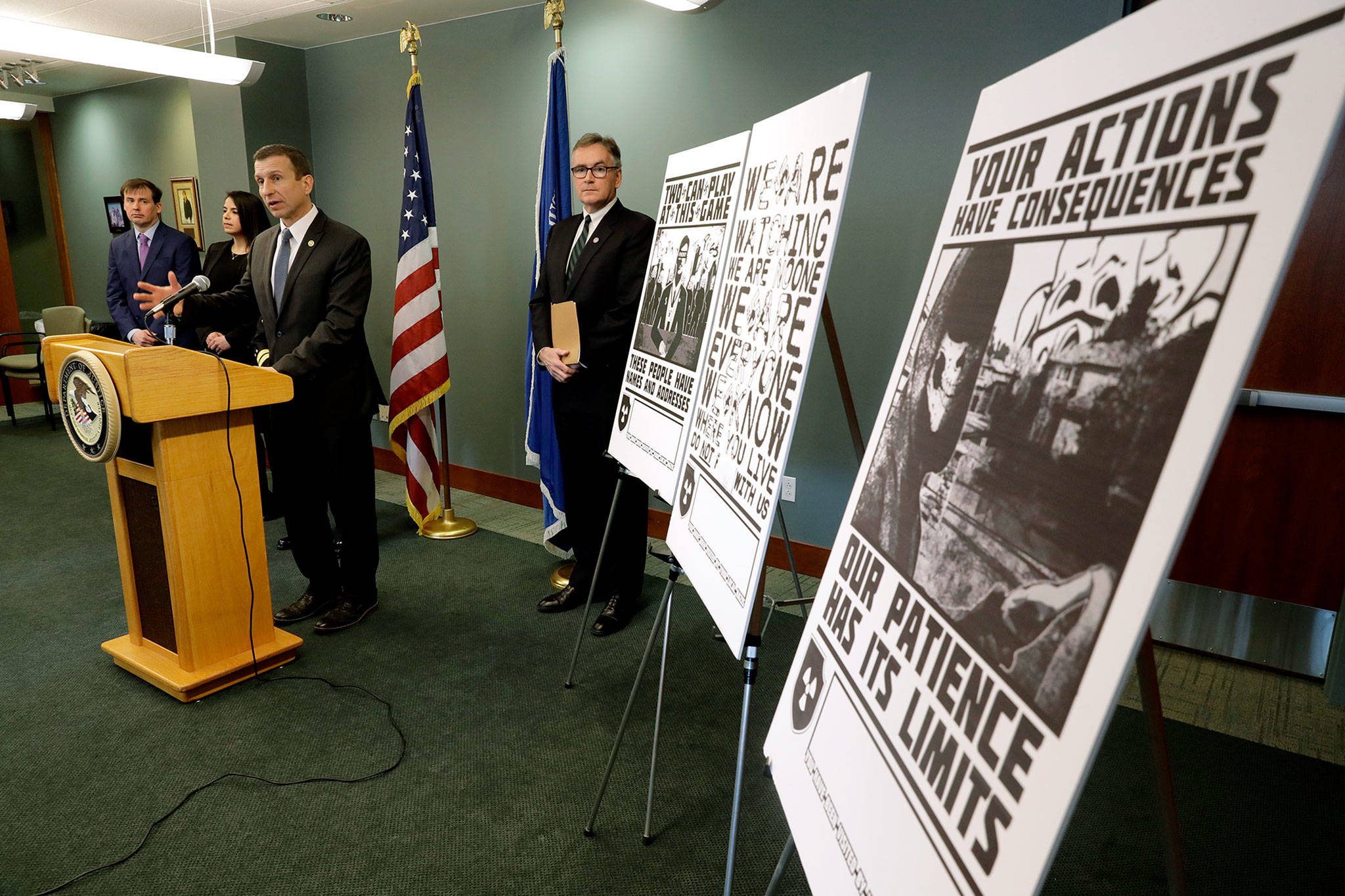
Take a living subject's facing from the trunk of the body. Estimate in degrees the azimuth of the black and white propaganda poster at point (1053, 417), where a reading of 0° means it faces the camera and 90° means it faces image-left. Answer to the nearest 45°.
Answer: approximately 45°

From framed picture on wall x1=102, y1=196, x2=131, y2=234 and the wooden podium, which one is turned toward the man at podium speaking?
the framed picture on wall

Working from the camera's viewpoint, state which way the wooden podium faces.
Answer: facing the viewer and to the left of the viewer

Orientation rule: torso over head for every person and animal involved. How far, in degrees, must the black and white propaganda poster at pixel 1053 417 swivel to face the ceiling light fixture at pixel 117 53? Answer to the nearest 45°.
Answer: approximately 45° to its right

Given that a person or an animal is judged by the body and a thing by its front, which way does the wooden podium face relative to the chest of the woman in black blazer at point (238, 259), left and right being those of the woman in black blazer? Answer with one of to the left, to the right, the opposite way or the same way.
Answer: the same way

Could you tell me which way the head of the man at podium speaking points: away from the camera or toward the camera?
toward the camera

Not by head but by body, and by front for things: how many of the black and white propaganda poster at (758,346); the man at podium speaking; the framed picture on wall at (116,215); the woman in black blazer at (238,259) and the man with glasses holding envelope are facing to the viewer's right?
0

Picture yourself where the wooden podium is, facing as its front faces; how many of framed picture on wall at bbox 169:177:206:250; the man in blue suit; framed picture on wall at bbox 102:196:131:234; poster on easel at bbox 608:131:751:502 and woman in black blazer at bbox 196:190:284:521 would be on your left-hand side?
1

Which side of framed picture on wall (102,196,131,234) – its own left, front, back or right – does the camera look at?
front

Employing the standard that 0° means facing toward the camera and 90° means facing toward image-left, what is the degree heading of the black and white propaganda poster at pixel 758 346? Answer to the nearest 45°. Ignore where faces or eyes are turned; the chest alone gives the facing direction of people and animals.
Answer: approximately 45°

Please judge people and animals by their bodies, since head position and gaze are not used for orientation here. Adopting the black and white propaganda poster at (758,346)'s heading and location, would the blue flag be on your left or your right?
on your right

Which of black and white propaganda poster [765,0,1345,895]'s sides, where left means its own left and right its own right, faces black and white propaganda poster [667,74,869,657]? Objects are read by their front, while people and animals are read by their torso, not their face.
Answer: right

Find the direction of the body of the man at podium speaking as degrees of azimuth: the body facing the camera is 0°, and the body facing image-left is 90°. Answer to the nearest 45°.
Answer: approximately 45°
